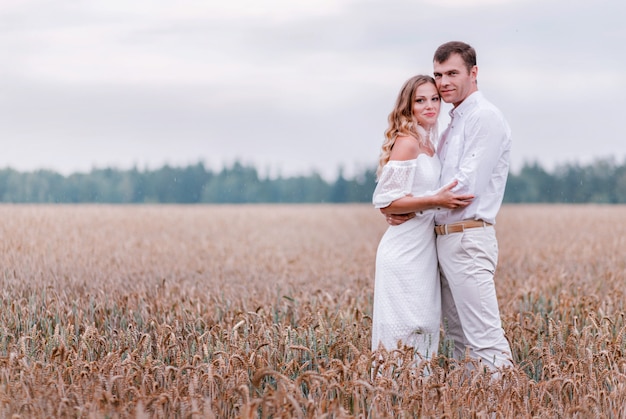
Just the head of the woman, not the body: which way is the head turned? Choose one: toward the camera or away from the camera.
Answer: toward the camera

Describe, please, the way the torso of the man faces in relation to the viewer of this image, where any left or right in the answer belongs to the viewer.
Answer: facing the viewer and to the left of the viewer
